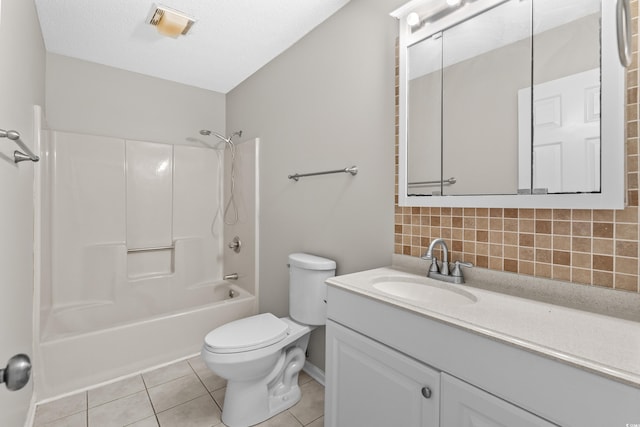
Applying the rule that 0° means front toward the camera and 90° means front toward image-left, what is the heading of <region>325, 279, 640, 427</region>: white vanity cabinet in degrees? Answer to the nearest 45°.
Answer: approximately 45°

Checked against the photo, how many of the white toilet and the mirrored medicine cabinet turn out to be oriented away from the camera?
0

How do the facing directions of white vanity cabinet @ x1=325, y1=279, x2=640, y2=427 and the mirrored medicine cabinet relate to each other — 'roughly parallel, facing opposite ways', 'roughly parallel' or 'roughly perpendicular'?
roughly parallel

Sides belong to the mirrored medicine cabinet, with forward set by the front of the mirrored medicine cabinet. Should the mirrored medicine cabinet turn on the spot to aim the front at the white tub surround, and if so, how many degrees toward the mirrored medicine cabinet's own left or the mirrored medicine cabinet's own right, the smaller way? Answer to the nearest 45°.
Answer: approximately 45° to the mirrored medicine cabinet's own right

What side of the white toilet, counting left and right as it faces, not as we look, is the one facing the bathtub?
right

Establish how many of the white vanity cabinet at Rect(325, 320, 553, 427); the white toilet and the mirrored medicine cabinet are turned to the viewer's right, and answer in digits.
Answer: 0

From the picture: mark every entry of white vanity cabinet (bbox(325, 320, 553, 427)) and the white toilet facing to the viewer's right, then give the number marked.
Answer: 0

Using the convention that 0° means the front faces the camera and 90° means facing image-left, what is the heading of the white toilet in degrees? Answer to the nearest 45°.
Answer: approximately 45°

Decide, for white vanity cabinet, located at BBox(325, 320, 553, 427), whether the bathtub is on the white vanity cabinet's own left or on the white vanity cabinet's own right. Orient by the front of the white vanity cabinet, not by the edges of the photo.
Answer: on the white vanity cabinet's own right
